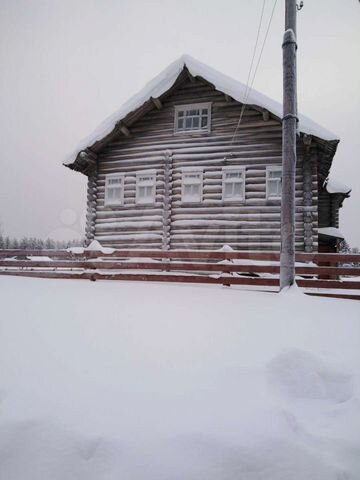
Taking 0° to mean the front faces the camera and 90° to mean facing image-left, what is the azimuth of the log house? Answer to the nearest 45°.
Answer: approximately 0°

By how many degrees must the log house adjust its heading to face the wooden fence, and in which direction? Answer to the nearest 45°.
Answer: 0° — it already faces it

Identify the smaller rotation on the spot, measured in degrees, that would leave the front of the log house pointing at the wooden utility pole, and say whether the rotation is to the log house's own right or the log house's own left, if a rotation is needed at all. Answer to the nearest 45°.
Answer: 0° — it already faces it
